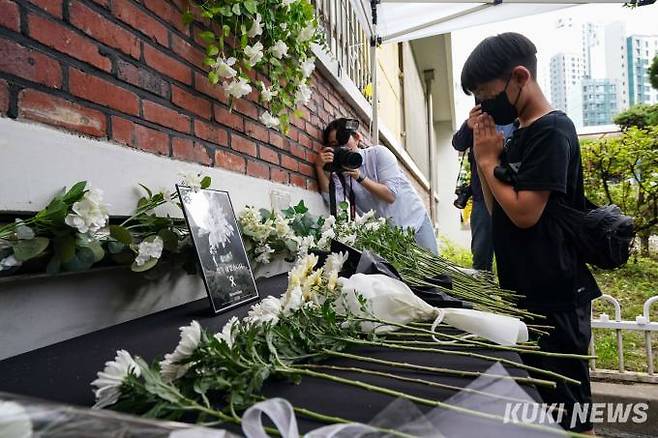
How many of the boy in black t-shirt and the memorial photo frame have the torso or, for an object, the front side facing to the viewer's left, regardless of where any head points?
1

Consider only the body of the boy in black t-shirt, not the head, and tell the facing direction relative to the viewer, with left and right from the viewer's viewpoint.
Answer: facing to the left of the viewer

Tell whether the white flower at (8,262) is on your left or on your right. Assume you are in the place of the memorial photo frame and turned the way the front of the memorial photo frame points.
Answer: on your right

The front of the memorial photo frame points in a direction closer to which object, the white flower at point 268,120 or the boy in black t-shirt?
the boy in black t-shirt

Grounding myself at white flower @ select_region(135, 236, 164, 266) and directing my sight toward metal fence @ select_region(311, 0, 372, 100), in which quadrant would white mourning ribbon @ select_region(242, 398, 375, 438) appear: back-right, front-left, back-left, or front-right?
back-right
